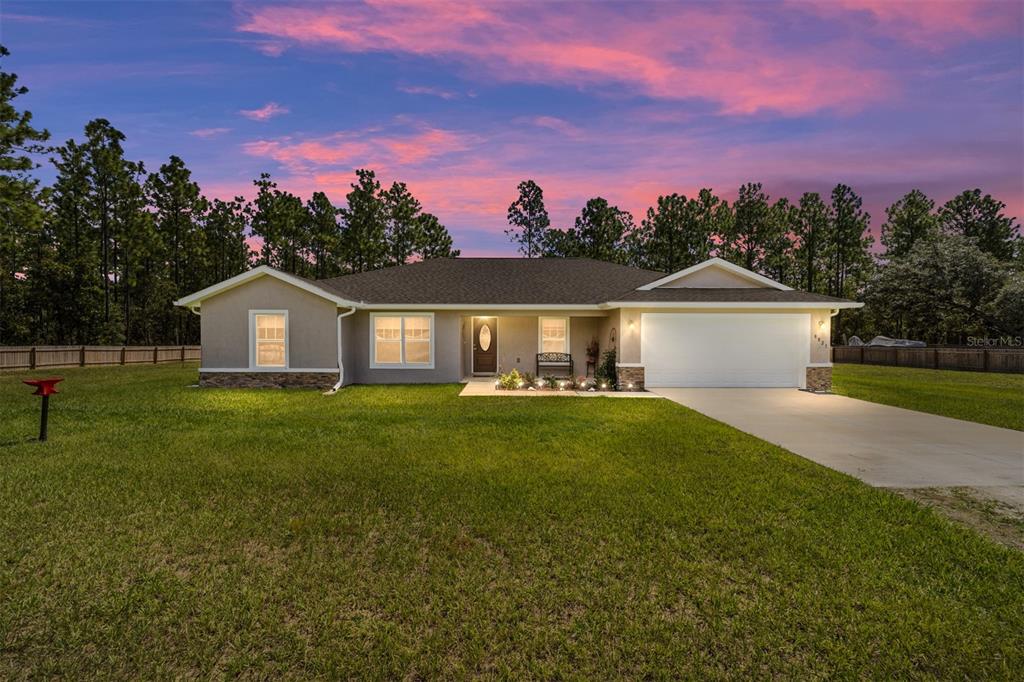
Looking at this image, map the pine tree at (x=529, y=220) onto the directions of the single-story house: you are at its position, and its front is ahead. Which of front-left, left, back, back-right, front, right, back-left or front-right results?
back

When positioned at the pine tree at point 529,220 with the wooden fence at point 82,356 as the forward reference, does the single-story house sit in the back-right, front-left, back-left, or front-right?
front-left

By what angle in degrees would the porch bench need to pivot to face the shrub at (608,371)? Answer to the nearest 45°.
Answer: approximately 45° to its left

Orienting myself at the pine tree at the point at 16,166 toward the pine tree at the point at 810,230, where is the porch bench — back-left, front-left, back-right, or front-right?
front-right

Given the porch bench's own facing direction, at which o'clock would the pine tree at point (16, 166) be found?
The pine tree is roughly at 3 o'clock from the porch bench.

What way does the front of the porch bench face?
toward the camera

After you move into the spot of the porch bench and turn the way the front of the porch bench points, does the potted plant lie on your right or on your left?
on your left

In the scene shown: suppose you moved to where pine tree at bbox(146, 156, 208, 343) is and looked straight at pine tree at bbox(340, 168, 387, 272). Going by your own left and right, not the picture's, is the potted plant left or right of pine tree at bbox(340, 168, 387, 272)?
right

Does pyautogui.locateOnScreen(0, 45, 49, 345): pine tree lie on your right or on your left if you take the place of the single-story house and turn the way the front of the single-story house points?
on your right

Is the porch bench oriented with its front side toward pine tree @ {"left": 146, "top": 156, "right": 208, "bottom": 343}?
no

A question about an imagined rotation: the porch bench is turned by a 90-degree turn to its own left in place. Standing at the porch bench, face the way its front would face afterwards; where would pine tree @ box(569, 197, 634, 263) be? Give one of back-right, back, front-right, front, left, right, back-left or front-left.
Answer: left

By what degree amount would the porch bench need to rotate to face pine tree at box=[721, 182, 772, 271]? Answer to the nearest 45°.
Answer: approximately 135° to its left

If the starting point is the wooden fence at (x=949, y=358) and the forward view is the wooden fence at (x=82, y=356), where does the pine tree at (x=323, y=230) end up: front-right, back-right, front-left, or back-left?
front-right
